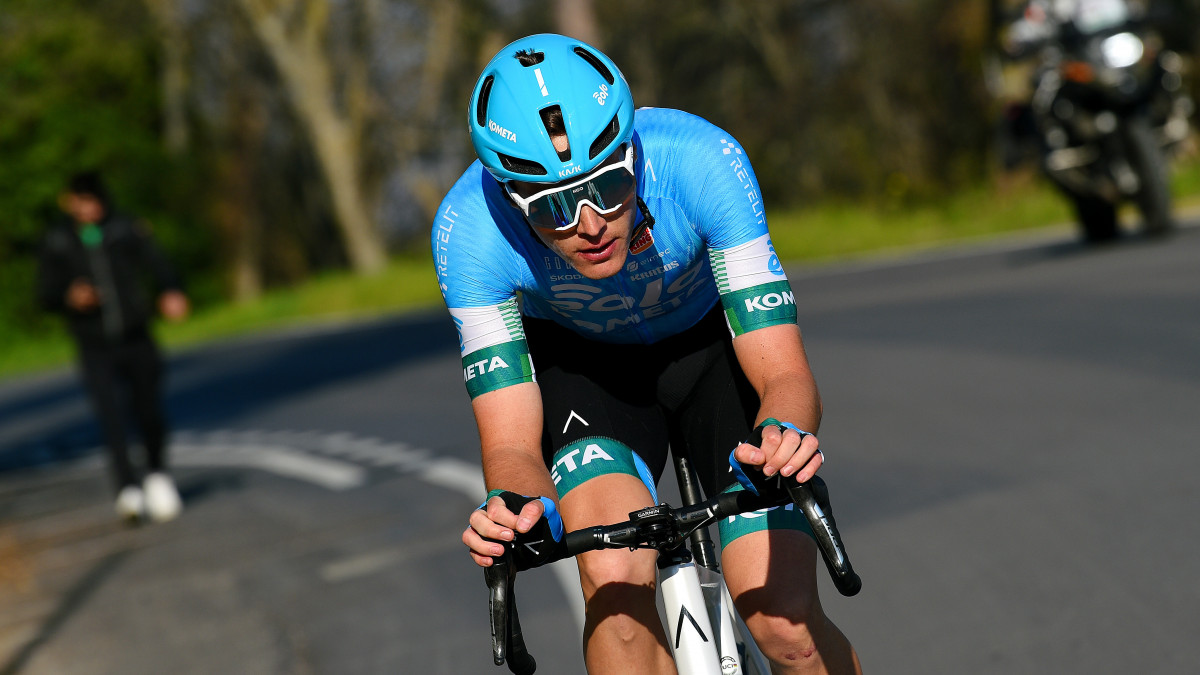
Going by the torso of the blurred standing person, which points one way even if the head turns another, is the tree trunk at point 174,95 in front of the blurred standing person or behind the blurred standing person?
behind

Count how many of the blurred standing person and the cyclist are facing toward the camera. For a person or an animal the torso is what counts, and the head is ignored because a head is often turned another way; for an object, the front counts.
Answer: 2

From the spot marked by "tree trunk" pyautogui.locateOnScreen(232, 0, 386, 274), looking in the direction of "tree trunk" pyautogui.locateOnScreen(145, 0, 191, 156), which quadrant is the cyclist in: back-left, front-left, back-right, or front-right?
back-left

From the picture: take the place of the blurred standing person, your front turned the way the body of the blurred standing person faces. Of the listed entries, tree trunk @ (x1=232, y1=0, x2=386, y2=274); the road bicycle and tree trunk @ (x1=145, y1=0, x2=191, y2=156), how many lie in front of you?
1

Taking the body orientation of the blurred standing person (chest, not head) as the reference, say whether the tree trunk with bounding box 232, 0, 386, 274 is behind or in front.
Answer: behind

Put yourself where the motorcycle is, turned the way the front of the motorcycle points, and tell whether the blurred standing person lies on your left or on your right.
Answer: on your right

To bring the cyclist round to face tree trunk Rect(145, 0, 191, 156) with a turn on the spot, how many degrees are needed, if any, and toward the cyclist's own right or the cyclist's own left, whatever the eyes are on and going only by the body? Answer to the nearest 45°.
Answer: approximately 180°

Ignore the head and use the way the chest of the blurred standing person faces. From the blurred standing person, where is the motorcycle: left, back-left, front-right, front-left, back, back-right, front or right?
left

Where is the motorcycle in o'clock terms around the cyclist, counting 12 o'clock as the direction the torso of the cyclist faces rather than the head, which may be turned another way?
The motorcycle is roughly at 7 o'clock from the cyclist.
